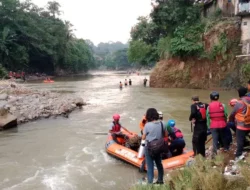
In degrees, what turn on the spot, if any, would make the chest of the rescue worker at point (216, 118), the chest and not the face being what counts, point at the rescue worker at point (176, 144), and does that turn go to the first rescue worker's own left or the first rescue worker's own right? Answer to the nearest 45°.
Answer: approximately 45° to the first rescue worker's own left

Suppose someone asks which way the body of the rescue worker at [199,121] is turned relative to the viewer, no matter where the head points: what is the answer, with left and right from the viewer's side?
facing away from the viewer and to the left of the viewer

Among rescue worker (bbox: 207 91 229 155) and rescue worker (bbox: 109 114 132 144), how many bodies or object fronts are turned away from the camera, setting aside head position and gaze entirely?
1

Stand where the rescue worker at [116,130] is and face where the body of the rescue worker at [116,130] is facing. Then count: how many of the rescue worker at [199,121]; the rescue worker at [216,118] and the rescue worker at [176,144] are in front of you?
3

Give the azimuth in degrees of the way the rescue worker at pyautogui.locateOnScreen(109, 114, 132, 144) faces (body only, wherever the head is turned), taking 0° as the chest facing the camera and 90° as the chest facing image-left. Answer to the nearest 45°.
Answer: approximately 315°

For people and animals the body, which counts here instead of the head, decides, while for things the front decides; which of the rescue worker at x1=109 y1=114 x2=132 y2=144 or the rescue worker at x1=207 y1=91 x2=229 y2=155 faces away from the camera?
the rescue worker at x1=207 y1=91 x2=229 y2=155

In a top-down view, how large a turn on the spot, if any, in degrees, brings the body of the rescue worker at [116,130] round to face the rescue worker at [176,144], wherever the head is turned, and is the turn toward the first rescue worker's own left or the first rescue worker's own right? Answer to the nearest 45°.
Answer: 0° — they already face them

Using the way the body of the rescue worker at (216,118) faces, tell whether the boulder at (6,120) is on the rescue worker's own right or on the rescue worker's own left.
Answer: on the rescue worker's own left

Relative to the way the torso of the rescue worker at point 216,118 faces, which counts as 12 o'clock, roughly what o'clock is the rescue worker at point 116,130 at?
the rescue worker at point 116,130 is roughly at 10 o'clock from the rescue worker at point 216,118.

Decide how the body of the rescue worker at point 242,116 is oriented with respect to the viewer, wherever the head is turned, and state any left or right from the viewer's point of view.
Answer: facing away from the viewer and to the left of the viewer

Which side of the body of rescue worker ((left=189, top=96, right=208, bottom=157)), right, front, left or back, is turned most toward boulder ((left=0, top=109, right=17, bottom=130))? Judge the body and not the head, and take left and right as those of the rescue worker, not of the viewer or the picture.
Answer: front

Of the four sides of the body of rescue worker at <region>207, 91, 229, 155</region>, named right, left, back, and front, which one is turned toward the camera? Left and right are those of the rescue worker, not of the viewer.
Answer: back
